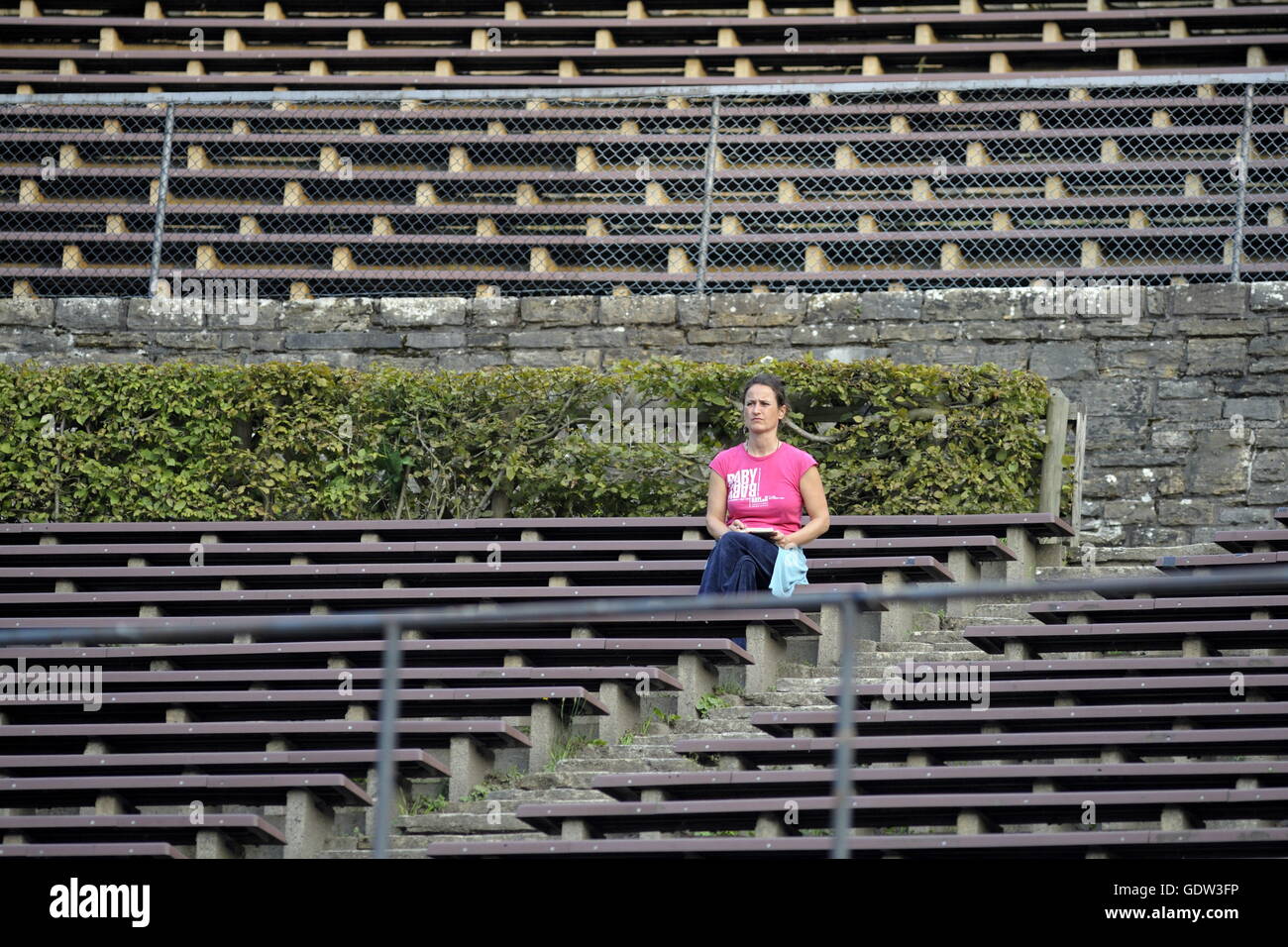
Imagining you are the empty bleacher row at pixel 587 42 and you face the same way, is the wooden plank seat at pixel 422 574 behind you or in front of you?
in front

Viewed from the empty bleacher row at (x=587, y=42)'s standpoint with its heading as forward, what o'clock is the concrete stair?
The concrete stair is roughly at 12 o'clock from the empty bleacher row.

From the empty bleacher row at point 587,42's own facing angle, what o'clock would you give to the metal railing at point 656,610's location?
The metal railing is roughly at 12 o'clock from the empty bleacher row.

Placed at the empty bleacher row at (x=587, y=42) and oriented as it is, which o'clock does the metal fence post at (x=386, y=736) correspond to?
The metal fence post is roughly at 12 o'clock from the empty bleacher row.

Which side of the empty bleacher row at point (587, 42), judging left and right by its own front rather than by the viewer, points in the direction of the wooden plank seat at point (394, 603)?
front

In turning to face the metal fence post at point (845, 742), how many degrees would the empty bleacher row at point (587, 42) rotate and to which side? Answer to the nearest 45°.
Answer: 0° — it already faces it

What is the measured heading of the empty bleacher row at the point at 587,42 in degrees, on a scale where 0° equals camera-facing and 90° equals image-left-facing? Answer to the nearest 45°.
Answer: approximately 0°

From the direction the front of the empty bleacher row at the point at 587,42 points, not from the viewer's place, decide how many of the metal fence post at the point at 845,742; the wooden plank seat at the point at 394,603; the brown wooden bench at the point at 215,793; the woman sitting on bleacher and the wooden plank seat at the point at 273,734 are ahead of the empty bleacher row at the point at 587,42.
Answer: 5

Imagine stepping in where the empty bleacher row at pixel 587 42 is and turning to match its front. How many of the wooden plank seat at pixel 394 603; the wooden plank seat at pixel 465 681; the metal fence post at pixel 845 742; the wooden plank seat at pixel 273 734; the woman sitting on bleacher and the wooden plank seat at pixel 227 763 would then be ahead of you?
6

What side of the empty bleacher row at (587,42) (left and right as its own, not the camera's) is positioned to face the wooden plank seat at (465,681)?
front

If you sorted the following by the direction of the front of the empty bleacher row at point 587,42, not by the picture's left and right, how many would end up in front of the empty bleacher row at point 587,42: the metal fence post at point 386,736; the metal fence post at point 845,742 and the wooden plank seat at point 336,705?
3
